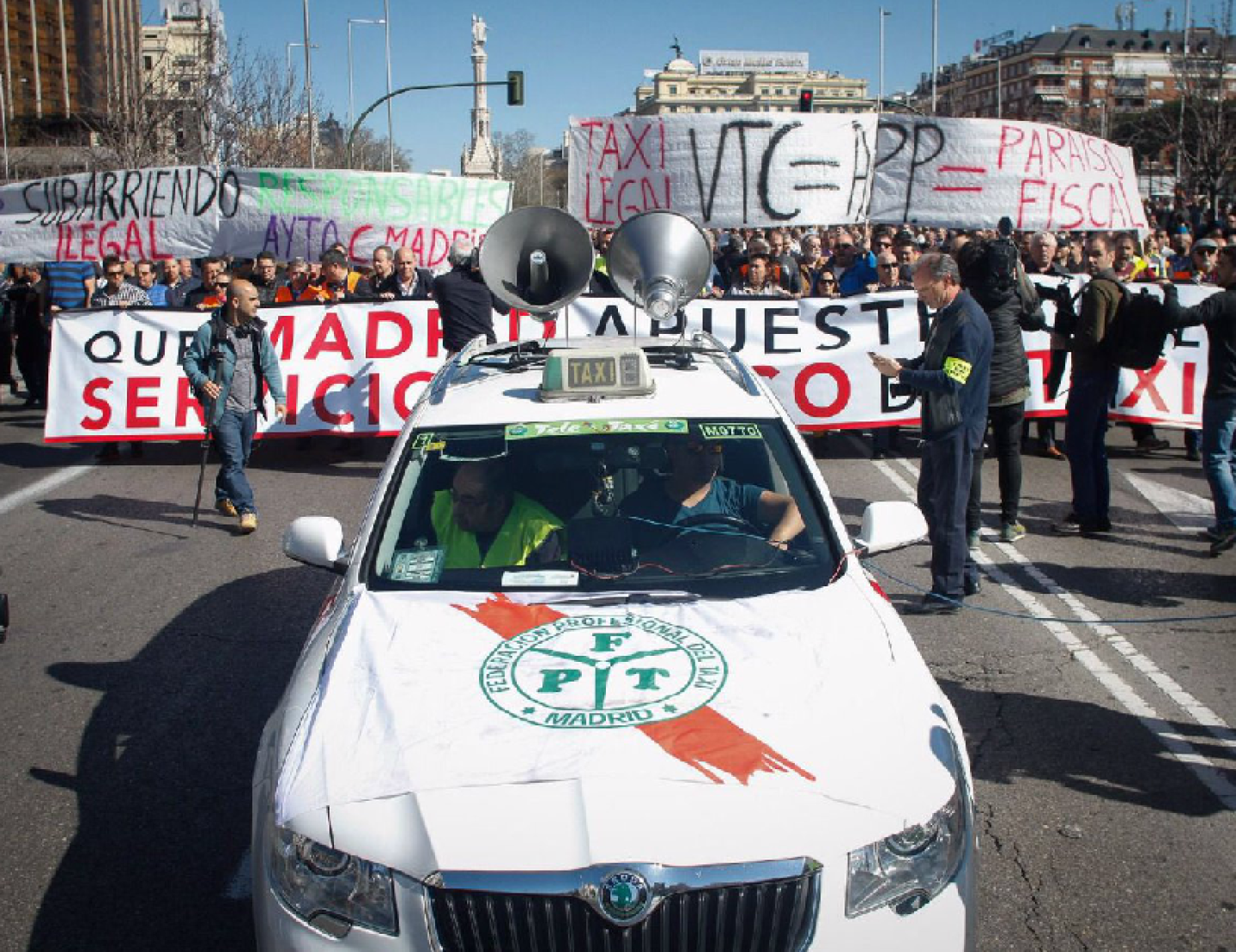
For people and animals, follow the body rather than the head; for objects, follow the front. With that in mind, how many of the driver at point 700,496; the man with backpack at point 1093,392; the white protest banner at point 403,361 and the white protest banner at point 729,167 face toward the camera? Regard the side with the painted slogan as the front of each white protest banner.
3

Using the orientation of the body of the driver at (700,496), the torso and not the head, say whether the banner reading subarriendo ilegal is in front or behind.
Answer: behind

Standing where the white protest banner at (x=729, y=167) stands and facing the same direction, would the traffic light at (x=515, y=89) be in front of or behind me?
behind

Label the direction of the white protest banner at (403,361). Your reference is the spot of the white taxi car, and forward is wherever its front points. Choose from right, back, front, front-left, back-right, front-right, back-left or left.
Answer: back

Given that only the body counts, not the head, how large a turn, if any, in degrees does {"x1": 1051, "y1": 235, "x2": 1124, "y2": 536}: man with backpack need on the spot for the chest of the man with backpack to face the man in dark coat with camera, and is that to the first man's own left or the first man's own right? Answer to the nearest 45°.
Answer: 0° — they already face them

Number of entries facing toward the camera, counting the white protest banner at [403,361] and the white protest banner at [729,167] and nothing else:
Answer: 2

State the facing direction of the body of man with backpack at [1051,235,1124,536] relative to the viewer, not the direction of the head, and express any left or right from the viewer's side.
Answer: facing to the left of the viewer

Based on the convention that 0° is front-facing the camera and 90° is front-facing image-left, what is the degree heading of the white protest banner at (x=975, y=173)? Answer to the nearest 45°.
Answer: approximately 0°
